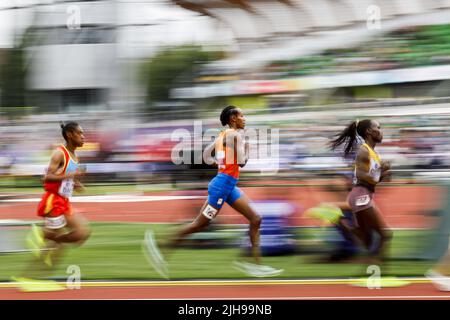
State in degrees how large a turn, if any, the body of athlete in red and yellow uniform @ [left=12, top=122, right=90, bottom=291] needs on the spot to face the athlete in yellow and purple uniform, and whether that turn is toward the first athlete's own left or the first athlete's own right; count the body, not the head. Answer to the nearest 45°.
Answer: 0° — they already face them

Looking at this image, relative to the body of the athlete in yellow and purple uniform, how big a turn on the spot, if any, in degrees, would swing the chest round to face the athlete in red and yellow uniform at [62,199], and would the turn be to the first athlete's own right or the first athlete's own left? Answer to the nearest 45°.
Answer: approximately 180°

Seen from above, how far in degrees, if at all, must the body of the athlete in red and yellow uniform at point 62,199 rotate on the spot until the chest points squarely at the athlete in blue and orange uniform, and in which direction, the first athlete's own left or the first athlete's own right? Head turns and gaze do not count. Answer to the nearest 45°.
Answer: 0° — they already face them

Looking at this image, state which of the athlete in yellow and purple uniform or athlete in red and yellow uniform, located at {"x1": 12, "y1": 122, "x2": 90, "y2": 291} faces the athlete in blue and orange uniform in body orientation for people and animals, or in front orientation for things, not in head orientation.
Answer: the athlete in red and yellow uniform

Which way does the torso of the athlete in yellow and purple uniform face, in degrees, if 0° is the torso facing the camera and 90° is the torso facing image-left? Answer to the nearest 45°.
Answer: approximately 270°

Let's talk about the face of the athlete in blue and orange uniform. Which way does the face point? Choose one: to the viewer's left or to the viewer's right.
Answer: to the viewer's right

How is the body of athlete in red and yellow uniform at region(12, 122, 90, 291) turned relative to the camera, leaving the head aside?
to the viewer's right

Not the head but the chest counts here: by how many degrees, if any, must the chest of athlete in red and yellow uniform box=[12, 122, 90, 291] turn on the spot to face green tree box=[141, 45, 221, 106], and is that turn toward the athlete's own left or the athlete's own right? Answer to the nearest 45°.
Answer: approximately 90° to the athlete's own left

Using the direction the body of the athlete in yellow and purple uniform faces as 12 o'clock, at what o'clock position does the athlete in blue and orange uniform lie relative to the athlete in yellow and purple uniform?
The athlete in blue and orange uniform is roughly at 6 o'clock from the athlete in yellow and purple uniform.
